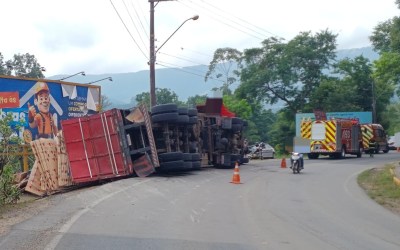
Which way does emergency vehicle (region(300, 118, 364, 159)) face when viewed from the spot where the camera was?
facing away from the viewer and to the right of the viewer

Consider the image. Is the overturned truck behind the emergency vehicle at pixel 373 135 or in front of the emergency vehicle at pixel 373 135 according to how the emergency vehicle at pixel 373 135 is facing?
behind

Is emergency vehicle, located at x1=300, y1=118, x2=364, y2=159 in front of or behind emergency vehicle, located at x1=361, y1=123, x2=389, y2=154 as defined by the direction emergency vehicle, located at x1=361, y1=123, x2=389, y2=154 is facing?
behind

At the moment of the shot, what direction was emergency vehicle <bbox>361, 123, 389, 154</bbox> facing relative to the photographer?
facing away from the viewer and to the right of the viewer

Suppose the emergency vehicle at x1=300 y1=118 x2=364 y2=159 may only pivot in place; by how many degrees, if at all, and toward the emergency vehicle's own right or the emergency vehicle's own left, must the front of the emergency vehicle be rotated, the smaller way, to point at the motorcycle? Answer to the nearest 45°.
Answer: approximately 135° to the emergency vehicle's own right

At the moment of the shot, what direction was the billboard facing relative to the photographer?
facing the viewer and to the right of the viewer

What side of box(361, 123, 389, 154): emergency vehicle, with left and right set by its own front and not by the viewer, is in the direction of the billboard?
back

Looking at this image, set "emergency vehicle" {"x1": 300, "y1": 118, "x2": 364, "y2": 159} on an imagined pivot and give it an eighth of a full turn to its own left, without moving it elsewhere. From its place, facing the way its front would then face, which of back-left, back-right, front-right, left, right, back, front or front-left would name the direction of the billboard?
back-left

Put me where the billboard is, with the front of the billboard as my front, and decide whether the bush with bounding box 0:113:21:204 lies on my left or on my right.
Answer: on my right

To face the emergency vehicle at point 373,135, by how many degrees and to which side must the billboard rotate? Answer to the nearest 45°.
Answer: approximately 90° to its left

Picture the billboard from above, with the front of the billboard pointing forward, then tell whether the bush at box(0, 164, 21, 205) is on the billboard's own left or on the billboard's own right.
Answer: on the billboard's own right

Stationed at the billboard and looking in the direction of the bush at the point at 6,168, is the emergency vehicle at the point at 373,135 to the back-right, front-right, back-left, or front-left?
back-left

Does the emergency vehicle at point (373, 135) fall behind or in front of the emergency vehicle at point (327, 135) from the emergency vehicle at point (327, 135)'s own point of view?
in front
